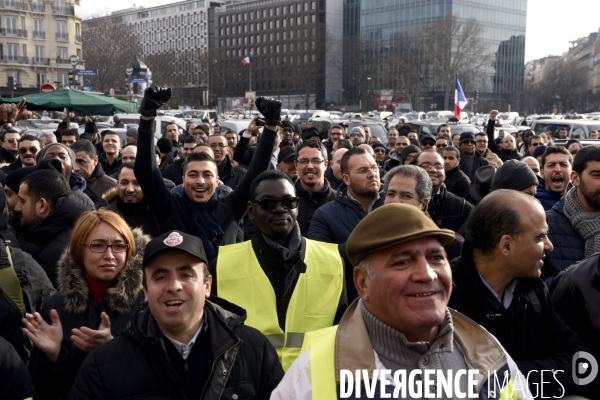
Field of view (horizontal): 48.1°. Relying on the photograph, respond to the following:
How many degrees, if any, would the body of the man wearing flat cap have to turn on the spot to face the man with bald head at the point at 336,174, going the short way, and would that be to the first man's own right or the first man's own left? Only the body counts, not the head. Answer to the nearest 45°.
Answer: approximately 135° to the first man's own left

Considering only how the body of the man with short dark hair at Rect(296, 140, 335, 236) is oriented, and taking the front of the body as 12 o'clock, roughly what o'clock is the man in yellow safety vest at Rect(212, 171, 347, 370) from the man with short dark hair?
The man in yellow safety vest is roughly at 12 o'clock from the man with short dark hair.

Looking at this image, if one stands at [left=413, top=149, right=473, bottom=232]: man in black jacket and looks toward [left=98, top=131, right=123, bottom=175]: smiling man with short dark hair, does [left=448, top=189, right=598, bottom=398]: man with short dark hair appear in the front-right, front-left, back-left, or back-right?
back-left

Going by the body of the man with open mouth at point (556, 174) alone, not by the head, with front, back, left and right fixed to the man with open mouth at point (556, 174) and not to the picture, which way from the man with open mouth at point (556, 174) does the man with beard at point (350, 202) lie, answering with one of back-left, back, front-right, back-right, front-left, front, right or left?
front-right

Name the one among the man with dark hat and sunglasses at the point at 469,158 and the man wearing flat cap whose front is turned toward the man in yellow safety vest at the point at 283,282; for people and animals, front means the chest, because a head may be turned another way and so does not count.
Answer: the man with dark hat and sunglasses

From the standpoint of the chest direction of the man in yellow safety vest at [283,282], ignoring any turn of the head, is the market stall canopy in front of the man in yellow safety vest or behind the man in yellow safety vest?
behind

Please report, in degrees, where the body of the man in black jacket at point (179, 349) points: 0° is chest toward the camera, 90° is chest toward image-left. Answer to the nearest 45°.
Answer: approximately 0°

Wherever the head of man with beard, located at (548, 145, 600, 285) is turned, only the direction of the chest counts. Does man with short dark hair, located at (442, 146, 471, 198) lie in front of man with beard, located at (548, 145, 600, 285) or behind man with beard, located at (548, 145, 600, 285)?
behind

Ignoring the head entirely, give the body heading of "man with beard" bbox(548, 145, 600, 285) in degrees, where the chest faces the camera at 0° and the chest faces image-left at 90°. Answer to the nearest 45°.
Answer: approximately 315°

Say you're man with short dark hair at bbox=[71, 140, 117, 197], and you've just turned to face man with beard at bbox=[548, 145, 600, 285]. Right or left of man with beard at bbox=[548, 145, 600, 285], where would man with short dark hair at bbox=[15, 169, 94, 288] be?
right
